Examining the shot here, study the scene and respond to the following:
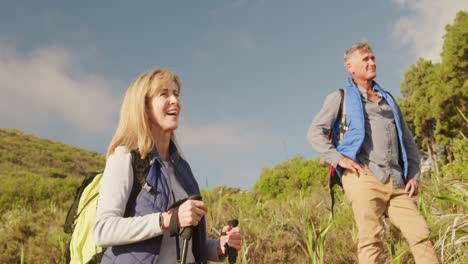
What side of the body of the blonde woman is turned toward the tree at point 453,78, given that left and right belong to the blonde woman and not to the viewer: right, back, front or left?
left

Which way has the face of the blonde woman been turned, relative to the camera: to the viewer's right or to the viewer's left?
to the viewer's right

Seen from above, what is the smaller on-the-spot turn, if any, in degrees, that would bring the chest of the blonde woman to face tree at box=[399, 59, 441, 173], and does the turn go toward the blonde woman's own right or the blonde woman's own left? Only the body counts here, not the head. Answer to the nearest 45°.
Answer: approximately 90° to the blonde woman's own left

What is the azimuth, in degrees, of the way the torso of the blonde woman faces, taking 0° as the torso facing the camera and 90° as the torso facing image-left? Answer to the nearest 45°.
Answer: approximately 315°
